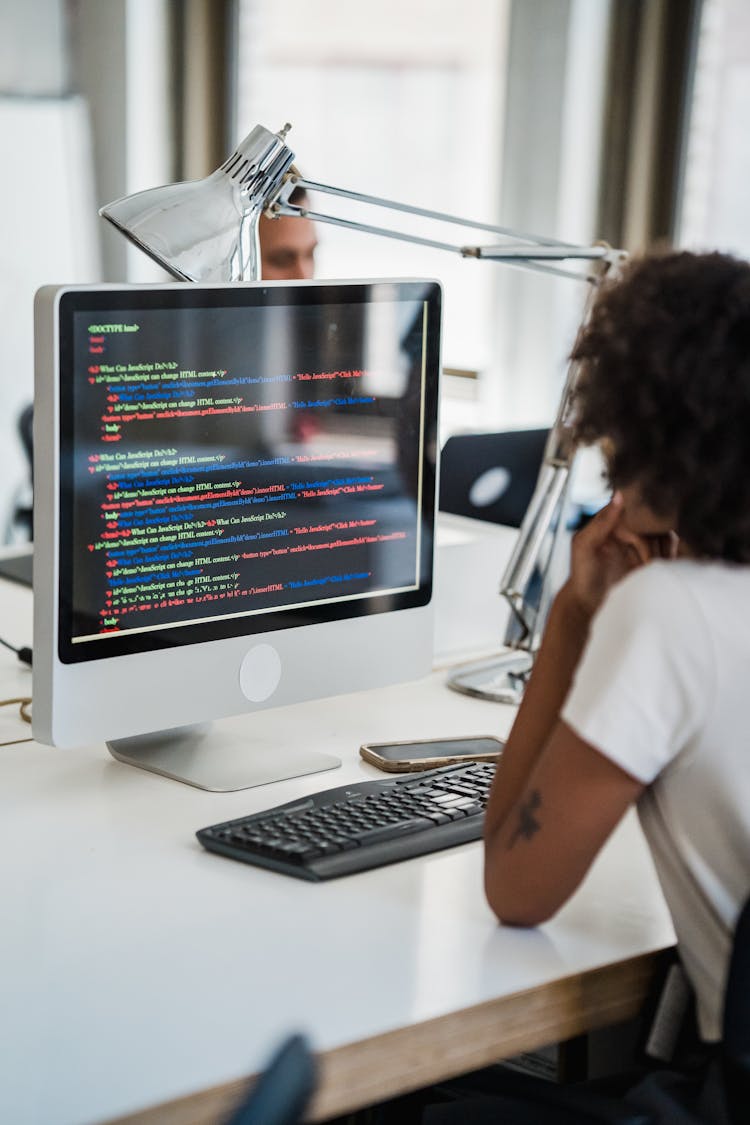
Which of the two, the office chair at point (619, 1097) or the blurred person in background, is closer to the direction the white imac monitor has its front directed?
the office chair

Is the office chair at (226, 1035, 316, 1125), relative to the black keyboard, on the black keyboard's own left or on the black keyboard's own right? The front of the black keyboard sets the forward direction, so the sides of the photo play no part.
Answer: on the black keyboard's own right

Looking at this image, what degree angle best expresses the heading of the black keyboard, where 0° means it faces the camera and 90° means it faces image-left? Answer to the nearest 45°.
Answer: approximately 315°

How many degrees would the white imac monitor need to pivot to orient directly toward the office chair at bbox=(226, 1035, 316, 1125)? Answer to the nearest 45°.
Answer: approximately 45° to its right

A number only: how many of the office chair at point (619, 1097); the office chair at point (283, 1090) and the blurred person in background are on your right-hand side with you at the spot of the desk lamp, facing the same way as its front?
1

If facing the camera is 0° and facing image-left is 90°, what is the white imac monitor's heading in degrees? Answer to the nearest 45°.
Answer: approximately 315°

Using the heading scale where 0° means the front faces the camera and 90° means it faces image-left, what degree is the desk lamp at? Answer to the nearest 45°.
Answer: approximately 90°

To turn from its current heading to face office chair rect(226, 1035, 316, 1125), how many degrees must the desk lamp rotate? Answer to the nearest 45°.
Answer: approximately 90° to its left

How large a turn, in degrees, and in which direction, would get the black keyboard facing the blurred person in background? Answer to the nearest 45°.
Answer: approximately 135° to its left

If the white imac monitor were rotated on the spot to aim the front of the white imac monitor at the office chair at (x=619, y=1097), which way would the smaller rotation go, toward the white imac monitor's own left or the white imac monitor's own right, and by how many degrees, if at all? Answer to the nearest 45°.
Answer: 0° — it already faces it
